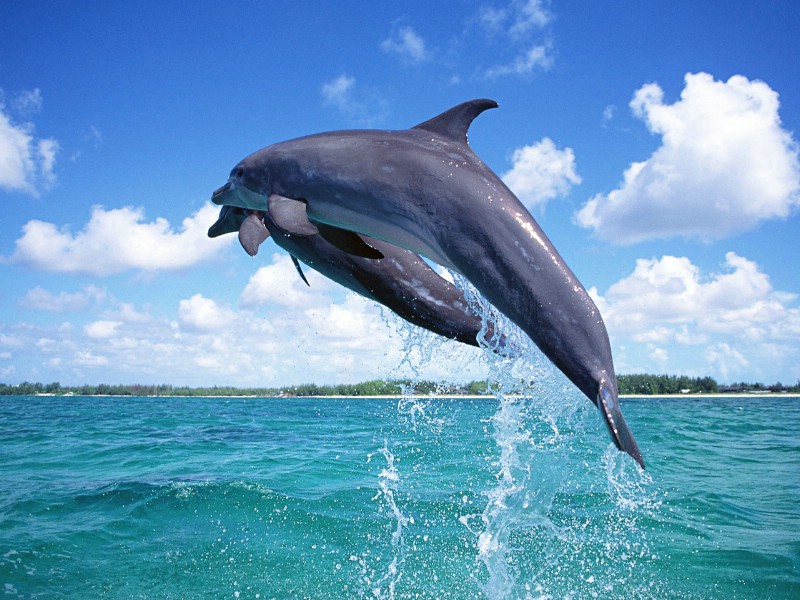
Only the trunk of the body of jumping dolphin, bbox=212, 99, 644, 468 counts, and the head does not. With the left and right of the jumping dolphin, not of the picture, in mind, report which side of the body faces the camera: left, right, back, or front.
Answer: left

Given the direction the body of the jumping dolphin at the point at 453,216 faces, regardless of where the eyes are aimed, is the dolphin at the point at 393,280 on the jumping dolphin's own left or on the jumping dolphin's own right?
on the jumping dolphin's own right
